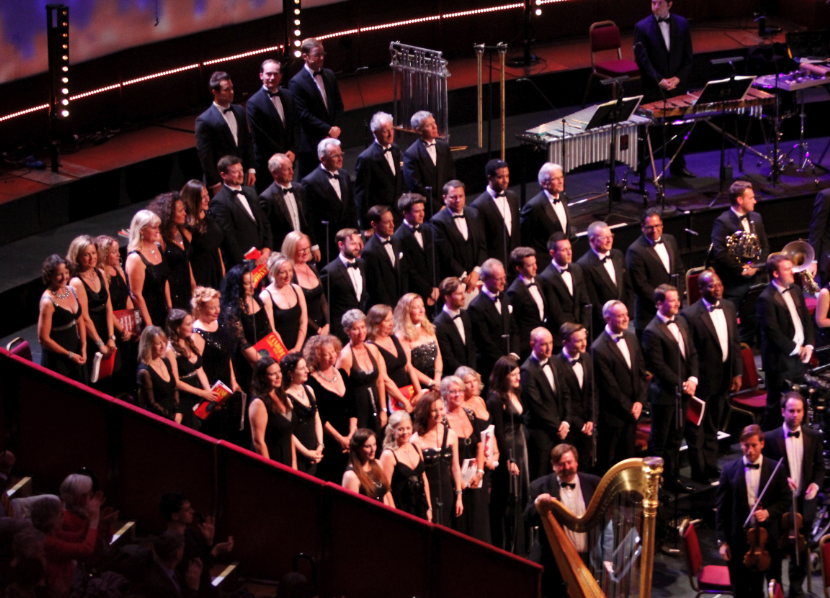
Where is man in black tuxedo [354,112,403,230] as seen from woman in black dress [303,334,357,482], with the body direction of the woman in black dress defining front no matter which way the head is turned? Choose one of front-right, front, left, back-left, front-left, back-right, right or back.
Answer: back-left

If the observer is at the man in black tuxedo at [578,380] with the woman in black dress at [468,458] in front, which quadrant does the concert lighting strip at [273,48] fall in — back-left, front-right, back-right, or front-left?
back-right

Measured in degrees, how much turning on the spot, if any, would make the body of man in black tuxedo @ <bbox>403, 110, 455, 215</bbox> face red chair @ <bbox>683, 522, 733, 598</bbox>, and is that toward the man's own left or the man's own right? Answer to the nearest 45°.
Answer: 0° — they already face it

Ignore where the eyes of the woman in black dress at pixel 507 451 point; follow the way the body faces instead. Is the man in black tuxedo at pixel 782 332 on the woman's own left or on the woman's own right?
on the woman's own left

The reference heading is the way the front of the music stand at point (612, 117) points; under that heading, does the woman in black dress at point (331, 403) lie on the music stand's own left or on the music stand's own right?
on the music stand's own left
